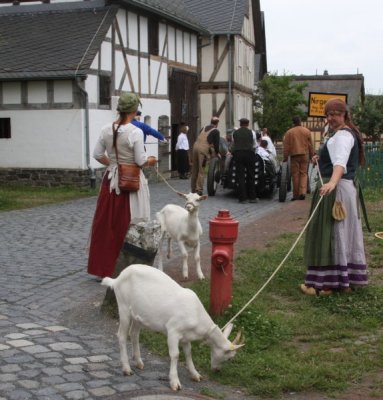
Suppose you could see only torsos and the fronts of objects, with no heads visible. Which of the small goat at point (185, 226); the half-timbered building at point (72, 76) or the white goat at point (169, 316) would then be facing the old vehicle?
the half-timbered building

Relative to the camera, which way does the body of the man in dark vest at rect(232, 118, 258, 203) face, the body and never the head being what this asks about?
away from the camera

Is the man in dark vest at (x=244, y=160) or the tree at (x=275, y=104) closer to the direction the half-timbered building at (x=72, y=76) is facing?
the man in dark vest

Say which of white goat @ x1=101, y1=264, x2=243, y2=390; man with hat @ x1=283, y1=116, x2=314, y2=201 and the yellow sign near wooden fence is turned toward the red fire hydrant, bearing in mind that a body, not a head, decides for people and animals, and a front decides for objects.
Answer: the yellow sign near wooden fence

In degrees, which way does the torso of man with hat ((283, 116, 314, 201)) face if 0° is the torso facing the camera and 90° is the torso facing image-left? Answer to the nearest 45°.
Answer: approximately 180°

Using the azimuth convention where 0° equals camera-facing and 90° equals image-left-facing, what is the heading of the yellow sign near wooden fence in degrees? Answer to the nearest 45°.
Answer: approximately 0°
